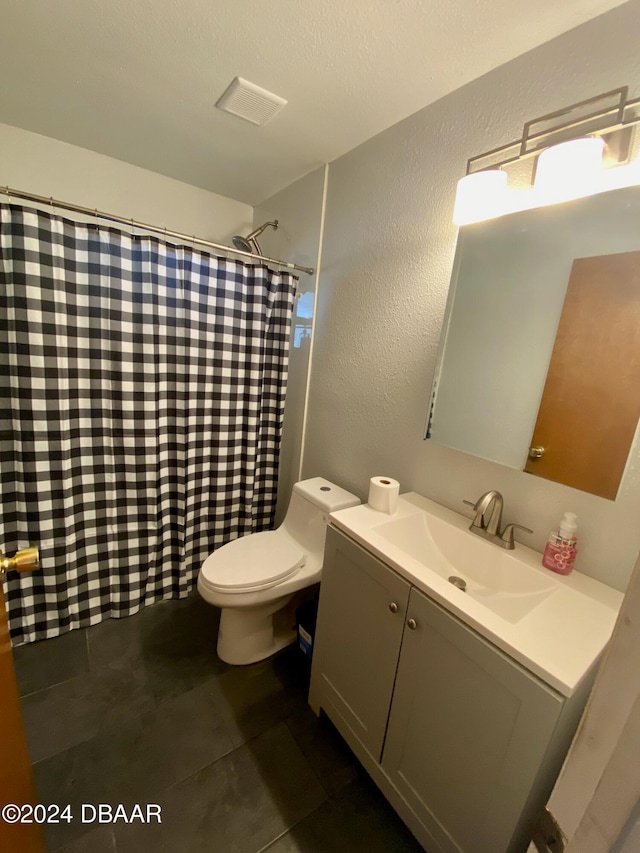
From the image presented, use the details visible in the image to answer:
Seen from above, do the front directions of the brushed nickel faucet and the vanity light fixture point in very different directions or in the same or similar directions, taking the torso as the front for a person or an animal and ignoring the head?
same or similar directions

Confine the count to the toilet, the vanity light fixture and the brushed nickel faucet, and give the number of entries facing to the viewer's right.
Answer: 0

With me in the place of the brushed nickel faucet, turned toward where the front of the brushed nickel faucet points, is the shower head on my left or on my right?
on my right

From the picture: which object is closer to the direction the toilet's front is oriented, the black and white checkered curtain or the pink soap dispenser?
the black and white checkered curtain

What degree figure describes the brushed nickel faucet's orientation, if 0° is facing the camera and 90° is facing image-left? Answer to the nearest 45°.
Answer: approximately 45°

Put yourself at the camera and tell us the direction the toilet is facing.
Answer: facing the viewer and to the left of the viewer

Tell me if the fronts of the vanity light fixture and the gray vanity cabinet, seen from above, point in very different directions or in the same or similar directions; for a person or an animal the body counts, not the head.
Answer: same or similar directions

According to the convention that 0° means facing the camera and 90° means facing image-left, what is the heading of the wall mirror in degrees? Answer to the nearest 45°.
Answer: approximately 45°
